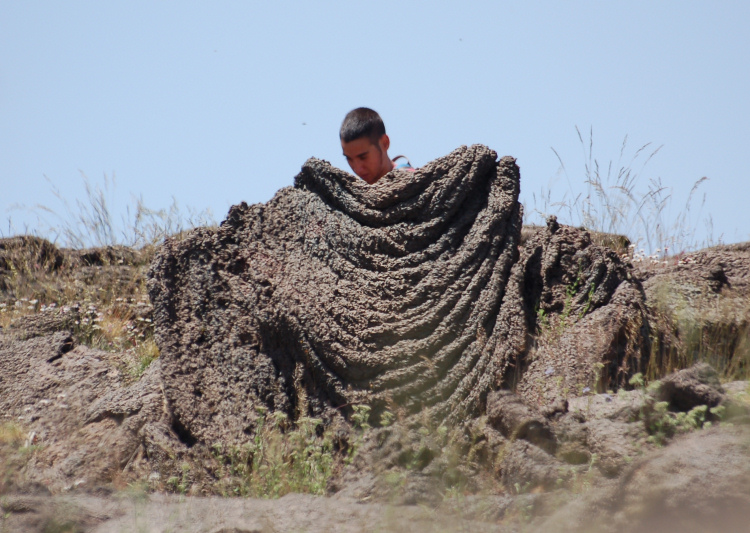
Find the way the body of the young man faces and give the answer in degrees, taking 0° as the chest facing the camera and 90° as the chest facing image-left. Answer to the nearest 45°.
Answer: approximately 45°

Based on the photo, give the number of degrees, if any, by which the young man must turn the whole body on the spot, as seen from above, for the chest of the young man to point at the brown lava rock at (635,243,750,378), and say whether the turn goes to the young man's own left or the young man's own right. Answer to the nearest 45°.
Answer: approximately 135° to the young man's own left
